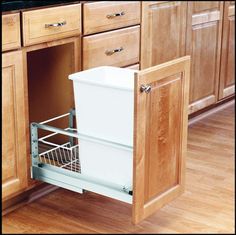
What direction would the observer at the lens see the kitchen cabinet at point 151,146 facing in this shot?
facing the viewer and to the right of the viewer
